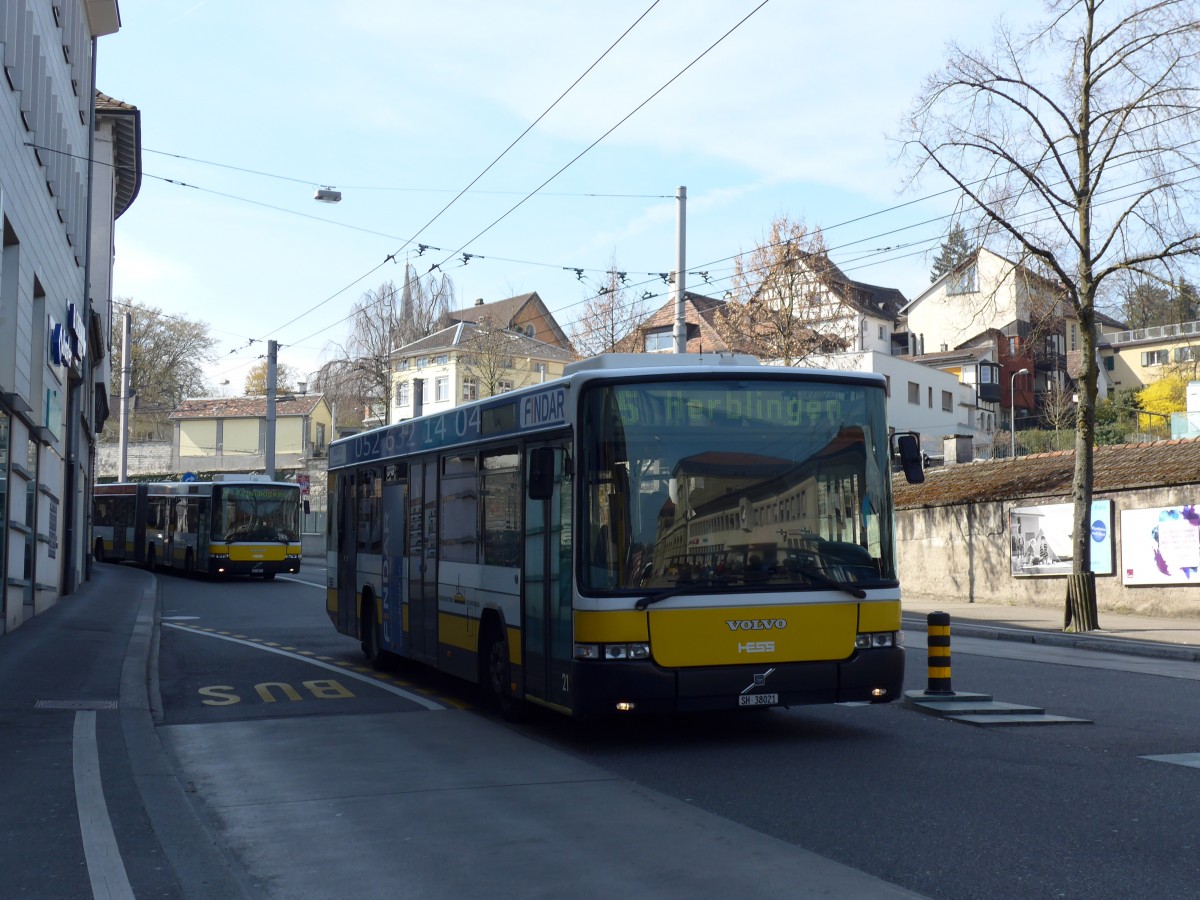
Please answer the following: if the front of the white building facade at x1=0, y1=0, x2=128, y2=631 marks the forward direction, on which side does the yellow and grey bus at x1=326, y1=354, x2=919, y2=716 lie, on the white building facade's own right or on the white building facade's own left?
on the white building facade's own right

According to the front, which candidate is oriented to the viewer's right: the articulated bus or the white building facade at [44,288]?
the white building facade

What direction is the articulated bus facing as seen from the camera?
toward the camera

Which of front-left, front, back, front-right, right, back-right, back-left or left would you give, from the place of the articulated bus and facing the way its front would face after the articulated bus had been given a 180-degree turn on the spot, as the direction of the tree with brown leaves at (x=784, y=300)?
right

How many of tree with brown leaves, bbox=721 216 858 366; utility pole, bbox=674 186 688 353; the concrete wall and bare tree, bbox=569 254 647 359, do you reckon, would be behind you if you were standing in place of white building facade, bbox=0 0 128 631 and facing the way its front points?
0

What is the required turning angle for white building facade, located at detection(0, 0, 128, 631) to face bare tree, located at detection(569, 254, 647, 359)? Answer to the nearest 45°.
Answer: approximately 45° to its left

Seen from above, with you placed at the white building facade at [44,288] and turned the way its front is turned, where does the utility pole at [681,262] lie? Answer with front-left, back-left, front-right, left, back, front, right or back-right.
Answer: front

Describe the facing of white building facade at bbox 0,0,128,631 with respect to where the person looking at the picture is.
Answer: facing to the right of the viewer

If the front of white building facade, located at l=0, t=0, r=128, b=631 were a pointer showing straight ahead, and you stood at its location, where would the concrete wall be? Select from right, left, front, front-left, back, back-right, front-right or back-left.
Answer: front

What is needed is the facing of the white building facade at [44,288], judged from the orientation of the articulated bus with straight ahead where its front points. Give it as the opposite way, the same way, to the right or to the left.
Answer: to the left

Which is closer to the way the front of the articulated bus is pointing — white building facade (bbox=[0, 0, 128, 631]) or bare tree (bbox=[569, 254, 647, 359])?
the white building facade

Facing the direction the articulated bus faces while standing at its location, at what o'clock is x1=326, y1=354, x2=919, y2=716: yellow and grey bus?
The yellow and grey bus is roughly at 12 o'clock from the articulated bus.

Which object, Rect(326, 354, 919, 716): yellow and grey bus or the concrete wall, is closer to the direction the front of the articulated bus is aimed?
the yellow and grey bus

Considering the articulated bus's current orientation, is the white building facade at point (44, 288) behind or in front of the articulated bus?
in front

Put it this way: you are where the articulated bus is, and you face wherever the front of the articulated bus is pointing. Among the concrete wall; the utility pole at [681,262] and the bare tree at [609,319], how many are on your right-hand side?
0
